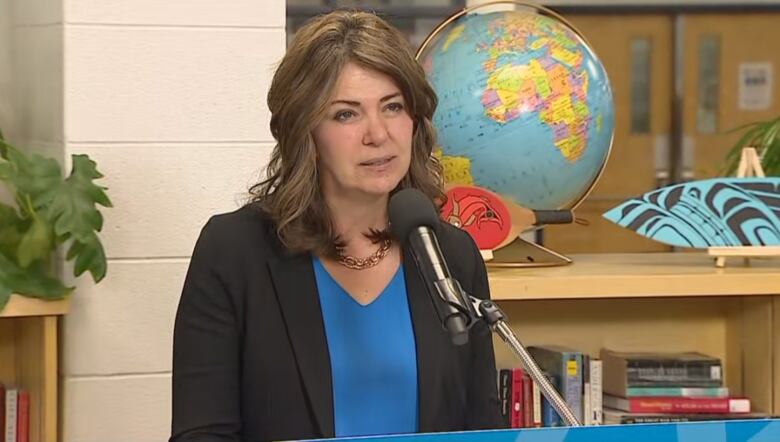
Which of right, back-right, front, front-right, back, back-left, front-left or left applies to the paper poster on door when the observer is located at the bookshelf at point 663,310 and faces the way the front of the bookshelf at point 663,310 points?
back

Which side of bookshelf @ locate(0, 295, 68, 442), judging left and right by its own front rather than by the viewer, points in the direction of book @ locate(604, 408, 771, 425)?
left

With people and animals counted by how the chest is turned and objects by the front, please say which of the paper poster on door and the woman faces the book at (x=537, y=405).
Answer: the paper poster on door

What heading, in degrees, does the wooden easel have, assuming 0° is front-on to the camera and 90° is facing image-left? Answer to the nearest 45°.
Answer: approximately 0°

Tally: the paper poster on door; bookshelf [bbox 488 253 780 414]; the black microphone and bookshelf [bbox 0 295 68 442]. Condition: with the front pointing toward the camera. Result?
3

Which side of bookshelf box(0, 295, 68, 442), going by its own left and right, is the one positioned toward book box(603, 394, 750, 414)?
left

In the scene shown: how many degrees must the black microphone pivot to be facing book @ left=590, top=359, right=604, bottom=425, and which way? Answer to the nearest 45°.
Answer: approximately 45° to its right

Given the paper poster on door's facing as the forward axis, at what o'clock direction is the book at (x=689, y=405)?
The book is roughly at 12 o'clock from the paper poster on door.
